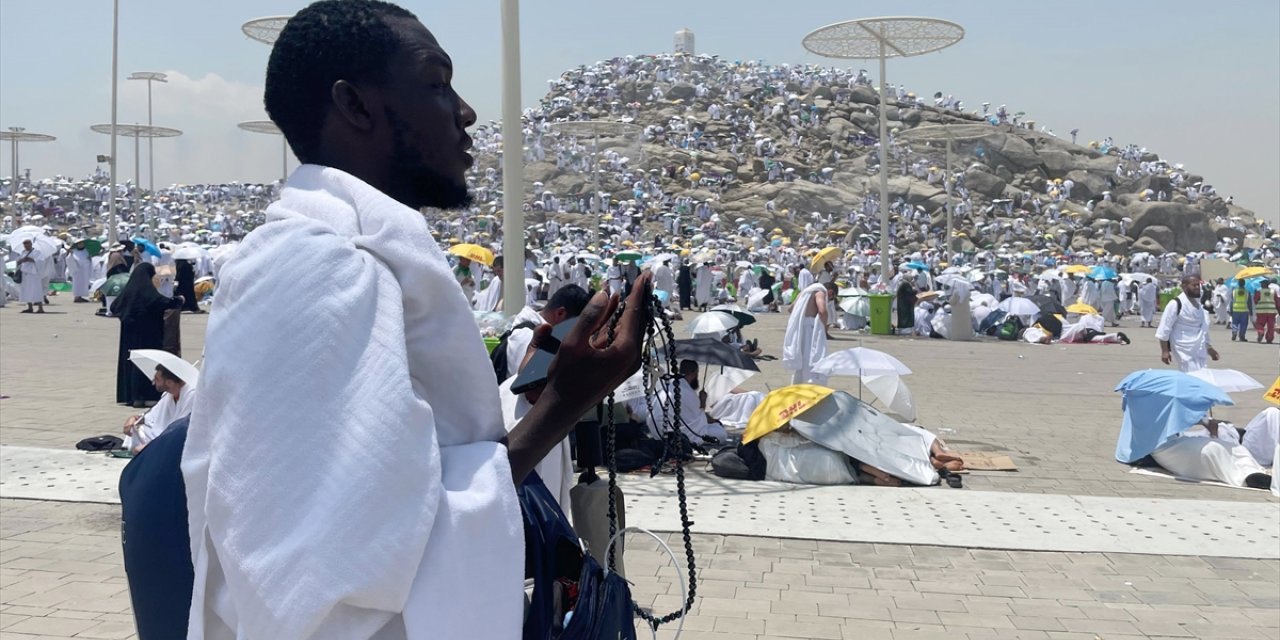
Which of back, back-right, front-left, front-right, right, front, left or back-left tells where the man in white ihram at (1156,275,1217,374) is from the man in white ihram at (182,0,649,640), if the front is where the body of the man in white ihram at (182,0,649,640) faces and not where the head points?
front-left

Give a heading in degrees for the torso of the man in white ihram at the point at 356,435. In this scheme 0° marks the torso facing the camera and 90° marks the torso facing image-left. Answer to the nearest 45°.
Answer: approximately 270°

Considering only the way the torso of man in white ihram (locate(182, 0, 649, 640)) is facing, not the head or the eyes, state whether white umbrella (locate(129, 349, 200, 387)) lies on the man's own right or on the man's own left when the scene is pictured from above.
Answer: on the man's own left

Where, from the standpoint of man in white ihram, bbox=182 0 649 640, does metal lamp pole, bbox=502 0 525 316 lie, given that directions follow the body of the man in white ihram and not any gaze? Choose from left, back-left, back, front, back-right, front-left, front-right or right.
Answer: left

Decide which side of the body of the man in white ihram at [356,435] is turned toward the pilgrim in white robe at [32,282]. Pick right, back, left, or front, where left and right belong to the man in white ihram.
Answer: left

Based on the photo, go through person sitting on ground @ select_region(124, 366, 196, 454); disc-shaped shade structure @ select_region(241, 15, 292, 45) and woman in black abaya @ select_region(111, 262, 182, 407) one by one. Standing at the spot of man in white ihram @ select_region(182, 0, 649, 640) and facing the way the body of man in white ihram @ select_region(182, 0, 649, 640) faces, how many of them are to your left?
3

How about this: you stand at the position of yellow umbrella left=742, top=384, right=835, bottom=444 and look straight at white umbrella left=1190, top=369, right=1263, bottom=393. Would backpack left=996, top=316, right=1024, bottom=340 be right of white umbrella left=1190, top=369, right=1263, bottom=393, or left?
left

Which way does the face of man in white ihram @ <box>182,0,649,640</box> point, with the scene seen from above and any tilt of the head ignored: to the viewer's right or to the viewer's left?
to the viewer's right

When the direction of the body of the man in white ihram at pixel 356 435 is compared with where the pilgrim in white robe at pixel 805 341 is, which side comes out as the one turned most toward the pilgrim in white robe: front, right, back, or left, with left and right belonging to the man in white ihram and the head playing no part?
left

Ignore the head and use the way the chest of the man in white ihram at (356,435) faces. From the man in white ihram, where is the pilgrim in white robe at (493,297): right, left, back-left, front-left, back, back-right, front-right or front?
left

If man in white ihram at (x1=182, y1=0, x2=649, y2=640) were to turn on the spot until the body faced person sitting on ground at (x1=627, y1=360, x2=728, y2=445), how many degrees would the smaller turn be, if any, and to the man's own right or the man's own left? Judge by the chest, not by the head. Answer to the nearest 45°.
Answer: approximately 90° to the man's own left
